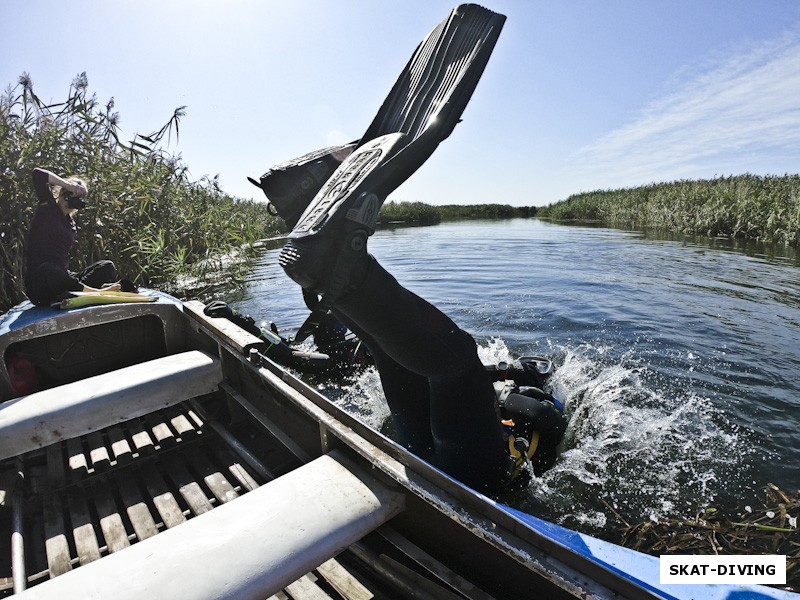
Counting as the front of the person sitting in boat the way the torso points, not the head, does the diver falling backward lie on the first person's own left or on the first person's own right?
on the first person's own right

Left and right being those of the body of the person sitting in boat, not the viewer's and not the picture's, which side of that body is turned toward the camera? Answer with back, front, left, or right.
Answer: right
